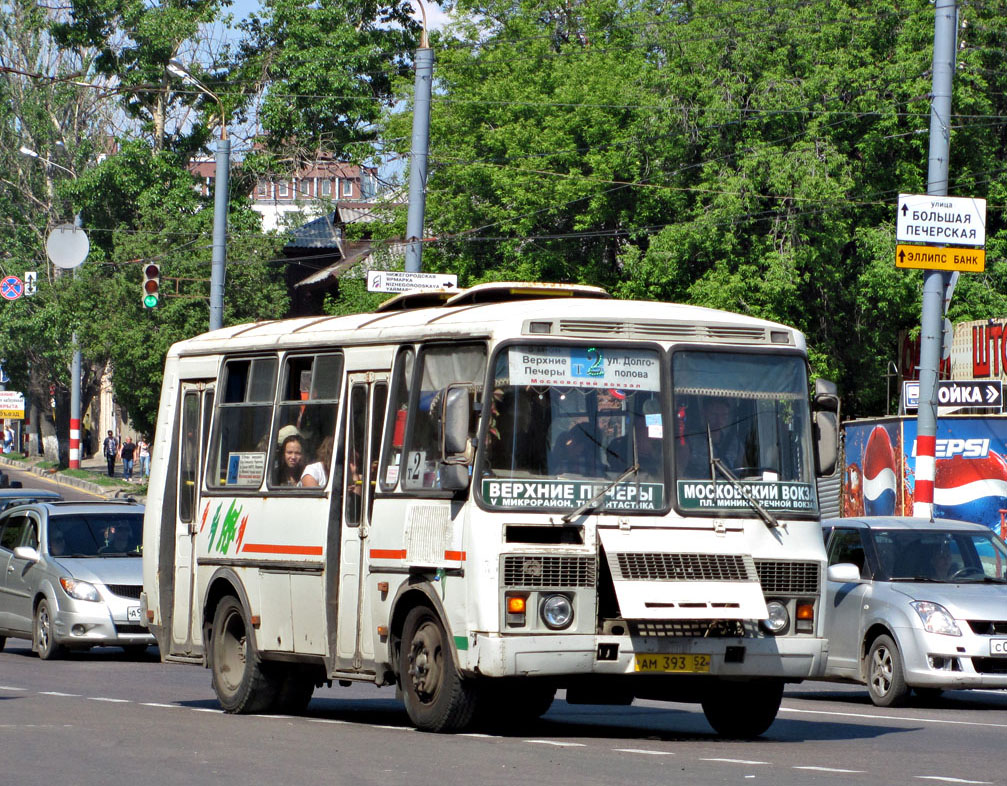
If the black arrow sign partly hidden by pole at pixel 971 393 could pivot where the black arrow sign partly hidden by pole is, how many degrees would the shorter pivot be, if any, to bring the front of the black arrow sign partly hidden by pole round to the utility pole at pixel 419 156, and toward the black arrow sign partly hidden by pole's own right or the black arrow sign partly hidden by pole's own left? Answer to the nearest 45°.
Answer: approximately 45° to the black arrow sign partly hidden by pole's own right

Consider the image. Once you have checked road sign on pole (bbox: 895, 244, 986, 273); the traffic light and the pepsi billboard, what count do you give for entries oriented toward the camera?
3

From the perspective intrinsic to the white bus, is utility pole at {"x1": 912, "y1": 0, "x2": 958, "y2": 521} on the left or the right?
on its left

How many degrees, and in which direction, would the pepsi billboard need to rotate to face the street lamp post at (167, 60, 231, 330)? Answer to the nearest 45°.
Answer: approximately 90° to its right

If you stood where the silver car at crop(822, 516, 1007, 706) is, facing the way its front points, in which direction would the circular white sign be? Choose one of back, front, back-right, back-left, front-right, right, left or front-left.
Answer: back

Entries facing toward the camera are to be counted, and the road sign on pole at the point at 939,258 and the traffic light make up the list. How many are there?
2

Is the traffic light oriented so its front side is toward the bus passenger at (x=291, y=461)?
yes

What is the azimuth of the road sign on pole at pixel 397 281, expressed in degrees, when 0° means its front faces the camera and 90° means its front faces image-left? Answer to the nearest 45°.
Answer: approximately 0°

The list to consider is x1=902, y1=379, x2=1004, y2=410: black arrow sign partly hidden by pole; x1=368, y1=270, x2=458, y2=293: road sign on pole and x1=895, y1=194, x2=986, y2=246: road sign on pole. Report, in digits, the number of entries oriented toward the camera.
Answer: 3

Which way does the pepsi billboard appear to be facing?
toward the camera

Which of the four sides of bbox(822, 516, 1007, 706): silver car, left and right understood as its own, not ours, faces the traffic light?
back

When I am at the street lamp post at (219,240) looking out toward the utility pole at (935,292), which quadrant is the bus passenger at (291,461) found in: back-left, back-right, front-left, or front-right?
front-right

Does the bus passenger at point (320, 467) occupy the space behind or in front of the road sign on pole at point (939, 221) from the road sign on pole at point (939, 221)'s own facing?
in front

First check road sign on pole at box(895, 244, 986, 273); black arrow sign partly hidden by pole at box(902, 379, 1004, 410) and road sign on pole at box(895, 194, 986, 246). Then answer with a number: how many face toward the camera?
3

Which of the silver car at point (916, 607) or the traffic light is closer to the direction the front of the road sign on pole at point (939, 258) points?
the silver car

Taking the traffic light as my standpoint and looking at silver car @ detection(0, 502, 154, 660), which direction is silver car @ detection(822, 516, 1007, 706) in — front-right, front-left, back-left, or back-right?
front-left

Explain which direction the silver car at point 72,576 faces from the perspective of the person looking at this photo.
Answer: facing the viewer and to the right of the viewer

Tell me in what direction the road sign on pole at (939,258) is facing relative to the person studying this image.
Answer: facing the viewer

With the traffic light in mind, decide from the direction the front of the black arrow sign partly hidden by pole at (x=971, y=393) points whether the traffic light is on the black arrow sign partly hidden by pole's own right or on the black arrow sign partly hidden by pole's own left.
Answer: on the black arrow sign partly hidden by pole's own right

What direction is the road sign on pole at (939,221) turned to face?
toward the camera

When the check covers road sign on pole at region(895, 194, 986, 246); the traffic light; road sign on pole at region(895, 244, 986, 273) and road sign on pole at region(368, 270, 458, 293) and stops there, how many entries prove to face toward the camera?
4

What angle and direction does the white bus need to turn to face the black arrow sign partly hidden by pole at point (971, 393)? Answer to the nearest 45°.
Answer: approximately 90° to its left
